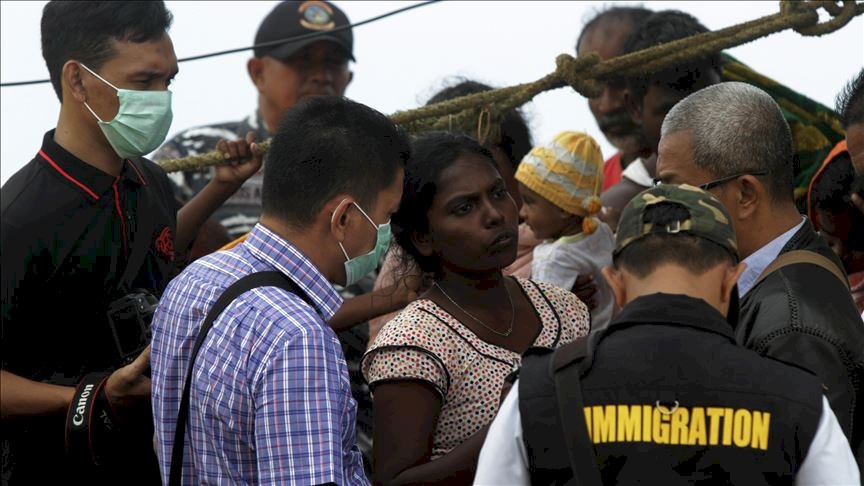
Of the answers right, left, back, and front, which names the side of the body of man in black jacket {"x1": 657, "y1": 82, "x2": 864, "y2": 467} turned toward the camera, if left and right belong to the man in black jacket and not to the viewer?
left

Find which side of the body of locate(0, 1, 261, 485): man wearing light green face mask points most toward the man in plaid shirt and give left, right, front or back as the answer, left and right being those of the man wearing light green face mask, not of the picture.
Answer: front

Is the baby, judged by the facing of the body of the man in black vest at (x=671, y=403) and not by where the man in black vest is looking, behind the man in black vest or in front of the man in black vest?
in front

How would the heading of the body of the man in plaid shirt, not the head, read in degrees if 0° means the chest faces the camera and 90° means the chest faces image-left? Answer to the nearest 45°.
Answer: approximately 225°

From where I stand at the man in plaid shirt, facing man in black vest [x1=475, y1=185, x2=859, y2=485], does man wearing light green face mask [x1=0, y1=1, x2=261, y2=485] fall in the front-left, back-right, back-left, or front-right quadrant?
back-left

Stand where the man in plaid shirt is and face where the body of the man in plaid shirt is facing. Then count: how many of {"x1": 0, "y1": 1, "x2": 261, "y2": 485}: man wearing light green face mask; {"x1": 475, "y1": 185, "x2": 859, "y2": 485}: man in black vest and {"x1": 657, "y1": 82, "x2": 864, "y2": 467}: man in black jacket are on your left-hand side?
1

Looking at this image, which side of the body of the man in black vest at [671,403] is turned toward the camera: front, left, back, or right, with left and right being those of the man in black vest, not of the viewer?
back

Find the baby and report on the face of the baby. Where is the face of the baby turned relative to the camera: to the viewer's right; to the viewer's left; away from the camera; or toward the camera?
to the viewer's left

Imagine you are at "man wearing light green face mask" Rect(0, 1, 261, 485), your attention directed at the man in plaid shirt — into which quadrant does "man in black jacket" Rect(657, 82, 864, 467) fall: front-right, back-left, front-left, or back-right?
front-left

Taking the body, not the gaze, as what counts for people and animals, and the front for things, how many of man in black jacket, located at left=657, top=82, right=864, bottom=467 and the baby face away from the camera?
0

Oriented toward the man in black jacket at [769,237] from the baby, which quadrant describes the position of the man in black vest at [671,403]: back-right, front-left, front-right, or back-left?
front-right

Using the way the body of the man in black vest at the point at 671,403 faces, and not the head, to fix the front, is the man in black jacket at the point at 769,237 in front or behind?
in front

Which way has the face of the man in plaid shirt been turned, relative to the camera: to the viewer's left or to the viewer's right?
to the viewer's right

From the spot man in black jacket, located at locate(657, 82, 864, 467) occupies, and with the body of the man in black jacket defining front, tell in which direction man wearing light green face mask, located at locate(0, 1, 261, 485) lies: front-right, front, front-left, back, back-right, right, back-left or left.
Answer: front

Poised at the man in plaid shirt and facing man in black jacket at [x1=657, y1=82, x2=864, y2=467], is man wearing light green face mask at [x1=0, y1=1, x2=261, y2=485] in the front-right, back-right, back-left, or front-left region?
back-left

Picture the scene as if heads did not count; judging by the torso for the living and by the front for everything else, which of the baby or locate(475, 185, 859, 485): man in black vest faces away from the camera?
the man in black vest

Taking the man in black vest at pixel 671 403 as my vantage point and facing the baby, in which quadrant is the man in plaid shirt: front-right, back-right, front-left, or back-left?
front-left
